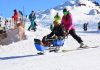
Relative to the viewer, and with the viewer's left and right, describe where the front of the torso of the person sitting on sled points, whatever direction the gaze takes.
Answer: facing the viewer and to the left of the viewer
